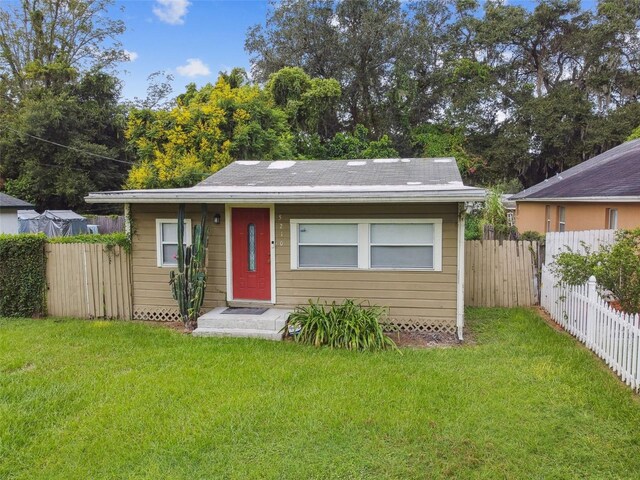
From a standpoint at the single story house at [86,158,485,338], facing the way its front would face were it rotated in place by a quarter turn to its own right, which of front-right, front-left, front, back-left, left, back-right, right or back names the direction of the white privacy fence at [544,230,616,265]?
back

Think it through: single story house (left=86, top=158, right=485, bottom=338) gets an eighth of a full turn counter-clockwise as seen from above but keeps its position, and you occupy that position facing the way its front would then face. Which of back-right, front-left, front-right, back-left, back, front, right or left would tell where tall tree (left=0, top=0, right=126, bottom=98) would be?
back

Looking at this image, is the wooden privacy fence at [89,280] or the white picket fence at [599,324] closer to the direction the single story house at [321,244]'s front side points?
the white picket fence

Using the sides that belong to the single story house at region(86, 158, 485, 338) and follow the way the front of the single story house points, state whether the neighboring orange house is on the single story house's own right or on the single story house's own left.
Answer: on the single story house's own left

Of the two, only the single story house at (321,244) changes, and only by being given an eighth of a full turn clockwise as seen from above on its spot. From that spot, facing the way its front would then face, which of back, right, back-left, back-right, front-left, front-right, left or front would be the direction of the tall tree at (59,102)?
right

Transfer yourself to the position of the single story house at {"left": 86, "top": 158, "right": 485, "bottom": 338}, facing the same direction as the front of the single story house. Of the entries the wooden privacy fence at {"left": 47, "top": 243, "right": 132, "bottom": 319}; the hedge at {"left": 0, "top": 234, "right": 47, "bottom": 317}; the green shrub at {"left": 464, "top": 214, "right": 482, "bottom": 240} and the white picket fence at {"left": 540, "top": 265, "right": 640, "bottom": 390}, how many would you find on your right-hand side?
2

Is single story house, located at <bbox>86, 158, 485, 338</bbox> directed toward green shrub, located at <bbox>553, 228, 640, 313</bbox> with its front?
no

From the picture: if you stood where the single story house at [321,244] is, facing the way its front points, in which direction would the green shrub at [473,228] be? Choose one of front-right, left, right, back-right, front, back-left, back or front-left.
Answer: back-left

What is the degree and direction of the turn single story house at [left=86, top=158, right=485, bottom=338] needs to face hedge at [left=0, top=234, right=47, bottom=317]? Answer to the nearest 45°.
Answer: approximately 90° to its right

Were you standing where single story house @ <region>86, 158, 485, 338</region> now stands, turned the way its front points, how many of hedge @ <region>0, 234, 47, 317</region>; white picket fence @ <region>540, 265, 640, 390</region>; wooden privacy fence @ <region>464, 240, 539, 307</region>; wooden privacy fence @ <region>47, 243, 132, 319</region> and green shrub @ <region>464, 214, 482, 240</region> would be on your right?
2

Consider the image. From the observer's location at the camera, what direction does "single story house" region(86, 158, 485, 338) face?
facing the viewer

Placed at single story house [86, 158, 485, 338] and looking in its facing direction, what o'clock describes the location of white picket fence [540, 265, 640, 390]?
The white picket fence is roughly at 10 o'clock from the single story house.

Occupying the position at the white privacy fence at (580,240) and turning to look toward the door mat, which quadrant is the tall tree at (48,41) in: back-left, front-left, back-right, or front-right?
front-right

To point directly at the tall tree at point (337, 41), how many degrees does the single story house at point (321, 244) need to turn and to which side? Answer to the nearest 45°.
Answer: approximately 180°

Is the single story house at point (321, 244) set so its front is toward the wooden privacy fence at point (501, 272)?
no
